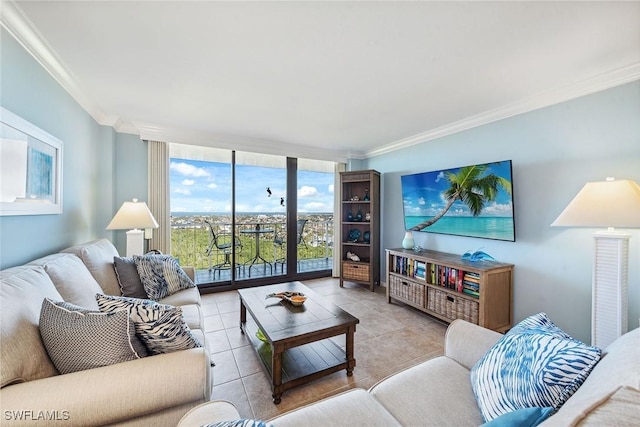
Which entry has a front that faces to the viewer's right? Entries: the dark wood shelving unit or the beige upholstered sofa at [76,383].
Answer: the beige upholstered sofa

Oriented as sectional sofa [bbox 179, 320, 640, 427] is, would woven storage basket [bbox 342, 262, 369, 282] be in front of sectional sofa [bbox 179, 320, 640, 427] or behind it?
in front

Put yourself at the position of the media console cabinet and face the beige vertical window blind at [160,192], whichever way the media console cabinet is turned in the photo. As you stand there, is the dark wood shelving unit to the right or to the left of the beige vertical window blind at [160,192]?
right

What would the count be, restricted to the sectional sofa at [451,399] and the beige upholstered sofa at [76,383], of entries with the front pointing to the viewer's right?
1

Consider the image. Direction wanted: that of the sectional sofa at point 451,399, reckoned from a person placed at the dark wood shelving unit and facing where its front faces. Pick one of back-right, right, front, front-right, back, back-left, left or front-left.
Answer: front-left

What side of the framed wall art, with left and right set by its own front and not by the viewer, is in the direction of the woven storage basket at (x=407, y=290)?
front

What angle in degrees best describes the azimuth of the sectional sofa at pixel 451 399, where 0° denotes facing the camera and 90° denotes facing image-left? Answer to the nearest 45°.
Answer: approximately 135°

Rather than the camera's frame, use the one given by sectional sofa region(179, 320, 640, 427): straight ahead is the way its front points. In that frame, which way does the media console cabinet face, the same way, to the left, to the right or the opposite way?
to the left

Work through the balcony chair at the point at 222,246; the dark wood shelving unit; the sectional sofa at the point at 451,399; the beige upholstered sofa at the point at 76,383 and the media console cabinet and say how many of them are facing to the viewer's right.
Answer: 2

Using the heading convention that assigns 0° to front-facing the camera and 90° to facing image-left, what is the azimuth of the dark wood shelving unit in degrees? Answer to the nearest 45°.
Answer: approximately 45°

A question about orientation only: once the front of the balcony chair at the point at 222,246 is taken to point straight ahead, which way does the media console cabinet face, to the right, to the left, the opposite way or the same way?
the opposite way

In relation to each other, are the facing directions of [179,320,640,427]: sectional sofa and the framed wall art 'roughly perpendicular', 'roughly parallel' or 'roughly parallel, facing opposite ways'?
roughly perpendicular

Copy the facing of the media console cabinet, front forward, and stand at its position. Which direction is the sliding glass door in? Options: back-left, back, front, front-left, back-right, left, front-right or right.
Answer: front-right

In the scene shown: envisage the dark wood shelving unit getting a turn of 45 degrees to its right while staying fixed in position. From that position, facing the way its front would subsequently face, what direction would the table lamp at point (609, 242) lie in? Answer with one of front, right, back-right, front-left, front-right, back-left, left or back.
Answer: back-left

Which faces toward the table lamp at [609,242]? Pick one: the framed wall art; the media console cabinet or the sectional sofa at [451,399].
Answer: the framed wall art

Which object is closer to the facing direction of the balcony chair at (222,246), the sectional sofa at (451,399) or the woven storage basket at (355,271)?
the woven storage basket

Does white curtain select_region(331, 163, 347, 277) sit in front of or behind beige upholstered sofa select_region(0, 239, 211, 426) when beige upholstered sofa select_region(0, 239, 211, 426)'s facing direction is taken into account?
in front

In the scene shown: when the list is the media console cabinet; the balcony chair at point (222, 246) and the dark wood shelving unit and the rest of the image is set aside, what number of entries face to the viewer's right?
1

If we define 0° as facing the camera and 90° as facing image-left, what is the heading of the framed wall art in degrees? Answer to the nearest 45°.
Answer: approximately 315°

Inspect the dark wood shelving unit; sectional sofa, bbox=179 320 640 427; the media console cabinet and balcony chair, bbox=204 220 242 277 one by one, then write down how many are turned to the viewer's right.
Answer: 1

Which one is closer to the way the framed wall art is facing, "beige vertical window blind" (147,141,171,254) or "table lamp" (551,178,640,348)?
the table lamp

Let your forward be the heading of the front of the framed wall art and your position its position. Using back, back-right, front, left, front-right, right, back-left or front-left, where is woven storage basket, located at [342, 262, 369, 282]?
front-left

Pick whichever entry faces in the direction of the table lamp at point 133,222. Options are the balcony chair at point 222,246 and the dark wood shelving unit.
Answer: the dark wood shelving unit
